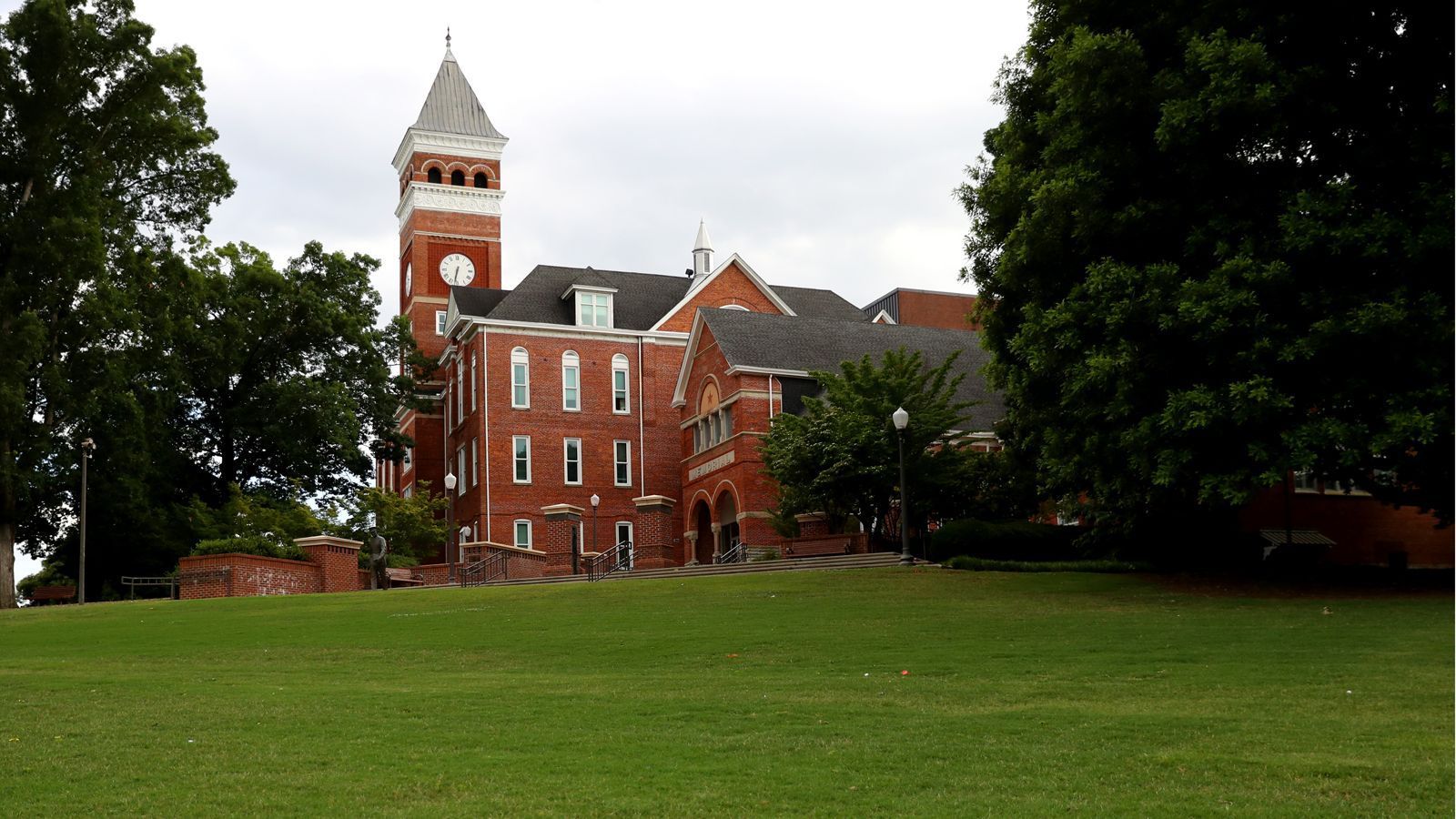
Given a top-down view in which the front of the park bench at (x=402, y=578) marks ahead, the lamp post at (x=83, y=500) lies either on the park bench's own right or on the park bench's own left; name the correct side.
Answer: on the park bench's own right

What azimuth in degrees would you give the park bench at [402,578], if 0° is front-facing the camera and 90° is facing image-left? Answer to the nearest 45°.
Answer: approximately 315°

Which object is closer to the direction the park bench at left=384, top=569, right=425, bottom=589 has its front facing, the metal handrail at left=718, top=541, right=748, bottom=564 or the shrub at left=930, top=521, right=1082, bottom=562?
the shrub

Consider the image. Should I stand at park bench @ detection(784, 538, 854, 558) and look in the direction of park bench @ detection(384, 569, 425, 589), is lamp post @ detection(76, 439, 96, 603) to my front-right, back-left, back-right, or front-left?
front-left

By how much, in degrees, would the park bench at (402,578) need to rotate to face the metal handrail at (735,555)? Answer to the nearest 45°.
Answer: approximately 45° to its left

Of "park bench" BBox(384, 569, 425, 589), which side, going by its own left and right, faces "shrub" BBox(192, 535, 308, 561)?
right
